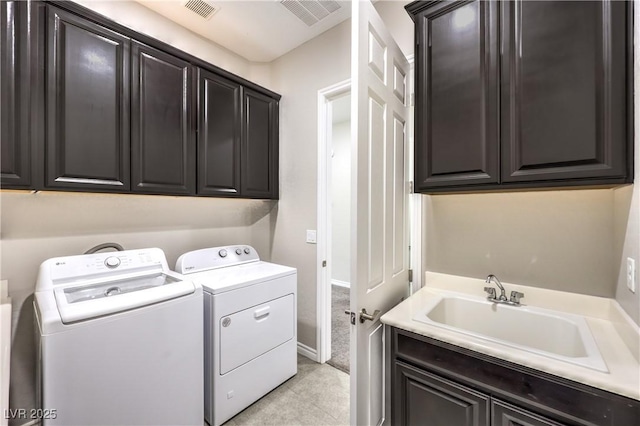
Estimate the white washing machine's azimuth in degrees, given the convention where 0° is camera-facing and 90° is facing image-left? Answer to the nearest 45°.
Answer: approximately 315°

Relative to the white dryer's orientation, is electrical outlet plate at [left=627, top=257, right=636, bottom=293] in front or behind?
in front

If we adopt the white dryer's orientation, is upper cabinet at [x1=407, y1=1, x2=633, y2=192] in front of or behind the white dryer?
in front

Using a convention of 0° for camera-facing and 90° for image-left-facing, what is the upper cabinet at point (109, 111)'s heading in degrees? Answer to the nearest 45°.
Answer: approximately 315°

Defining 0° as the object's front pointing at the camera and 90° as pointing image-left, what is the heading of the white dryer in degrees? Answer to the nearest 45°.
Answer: approximately 315°

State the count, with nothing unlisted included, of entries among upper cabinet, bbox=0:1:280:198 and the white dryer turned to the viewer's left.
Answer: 0
